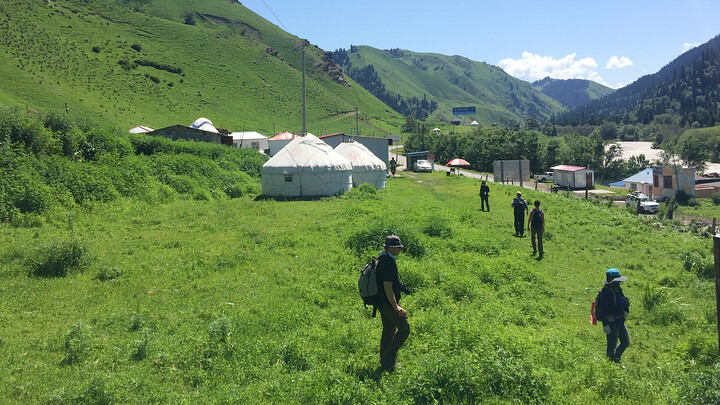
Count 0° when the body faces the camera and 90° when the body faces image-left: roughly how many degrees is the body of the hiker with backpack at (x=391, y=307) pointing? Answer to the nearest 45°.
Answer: approximately 270°

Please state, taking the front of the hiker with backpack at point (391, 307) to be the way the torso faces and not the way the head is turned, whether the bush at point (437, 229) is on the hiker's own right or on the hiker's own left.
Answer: on the hiker's own left

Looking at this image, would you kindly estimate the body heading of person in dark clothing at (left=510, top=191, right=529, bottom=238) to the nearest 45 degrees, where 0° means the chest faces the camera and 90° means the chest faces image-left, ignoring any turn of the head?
approximately 180°

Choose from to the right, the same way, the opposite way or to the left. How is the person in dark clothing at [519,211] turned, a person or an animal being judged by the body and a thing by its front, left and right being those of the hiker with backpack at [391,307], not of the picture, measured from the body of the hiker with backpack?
to the left

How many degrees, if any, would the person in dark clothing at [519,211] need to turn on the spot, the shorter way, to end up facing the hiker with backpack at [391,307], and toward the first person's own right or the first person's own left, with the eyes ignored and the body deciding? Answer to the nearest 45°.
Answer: approximately 180°

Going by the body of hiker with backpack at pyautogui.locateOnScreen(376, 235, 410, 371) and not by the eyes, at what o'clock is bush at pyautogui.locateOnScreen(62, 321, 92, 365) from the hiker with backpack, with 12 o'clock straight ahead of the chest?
The bush is roughly at 6 o'clock from the hiker with backpack.

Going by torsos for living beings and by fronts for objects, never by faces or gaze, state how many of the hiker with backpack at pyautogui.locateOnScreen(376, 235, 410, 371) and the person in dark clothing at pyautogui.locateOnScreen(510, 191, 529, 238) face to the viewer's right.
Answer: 1

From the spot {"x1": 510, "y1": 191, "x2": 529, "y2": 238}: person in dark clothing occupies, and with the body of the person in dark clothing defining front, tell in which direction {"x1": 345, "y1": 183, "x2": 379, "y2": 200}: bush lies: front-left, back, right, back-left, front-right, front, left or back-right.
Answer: front-left

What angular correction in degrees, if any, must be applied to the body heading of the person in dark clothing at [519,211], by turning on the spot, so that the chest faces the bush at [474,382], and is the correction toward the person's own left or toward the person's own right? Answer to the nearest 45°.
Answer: approximately 180°

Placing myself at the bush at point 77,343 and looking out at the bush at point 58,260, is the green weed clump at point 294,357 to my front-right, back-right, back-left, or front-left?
back-right

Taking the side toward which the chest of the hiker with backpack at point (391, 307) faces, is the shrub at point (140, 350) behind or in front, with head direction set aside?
behind

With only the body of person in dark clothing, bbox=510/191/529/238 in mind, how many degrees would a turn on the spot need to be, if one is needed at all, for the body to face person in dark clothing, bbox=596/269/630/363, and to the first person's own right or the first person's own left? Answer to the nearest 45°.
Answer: approximately 180°

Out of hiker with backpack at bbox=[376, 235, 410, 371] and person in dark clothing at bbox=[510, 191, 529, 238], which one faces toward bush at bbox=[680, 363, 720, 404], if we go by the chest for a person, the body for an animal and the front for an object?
the hiker with backpack

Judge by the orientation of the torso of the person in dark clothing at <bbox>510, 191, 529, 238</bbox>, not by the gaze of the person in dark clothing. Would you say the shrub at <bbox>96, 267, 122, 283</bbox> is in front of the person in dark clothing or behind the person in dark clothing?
behind
